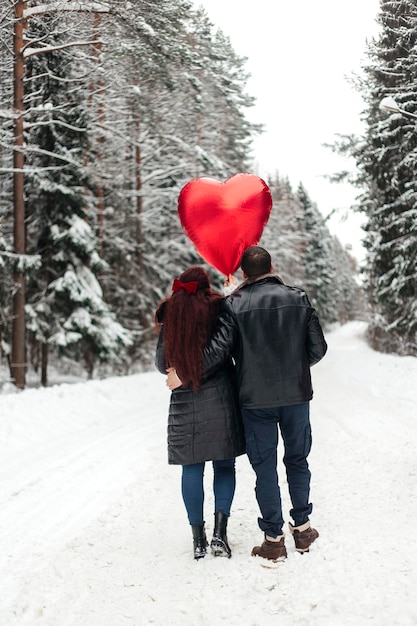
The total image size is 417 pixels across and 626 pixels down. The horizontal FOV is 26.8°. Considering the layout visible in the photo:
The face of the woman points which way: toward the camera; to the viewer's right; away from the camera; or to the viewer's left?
away from the camera

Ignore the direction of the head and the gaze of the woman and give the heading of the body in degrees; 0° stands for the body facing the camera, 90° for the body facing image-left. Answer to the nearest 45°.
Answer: approximately 180°

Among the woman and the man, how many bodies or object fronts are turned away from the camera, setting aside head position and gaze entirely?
2

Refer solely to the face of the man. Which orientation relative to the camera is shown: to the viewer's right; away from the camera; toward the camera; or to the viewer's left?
away from the camera

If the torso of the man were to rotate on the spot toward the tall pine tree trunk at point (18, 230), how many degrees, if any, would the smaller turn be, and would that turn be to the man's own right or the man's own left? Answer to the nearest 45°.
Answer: approximately 45° to the man's own left

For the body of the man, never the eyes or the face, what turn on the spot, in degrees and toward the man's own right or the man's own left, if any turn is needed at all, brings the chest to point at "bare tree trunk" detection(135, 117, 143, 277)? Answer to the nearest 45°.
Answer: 0° — they already face it

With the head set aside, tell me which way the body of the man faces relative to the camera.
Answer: away from the camera

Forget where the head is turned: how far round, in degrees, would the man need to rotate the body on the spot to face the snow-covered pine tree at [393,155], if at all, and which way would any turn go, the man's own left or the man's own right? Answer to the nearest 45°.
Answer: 0° — they already face it
